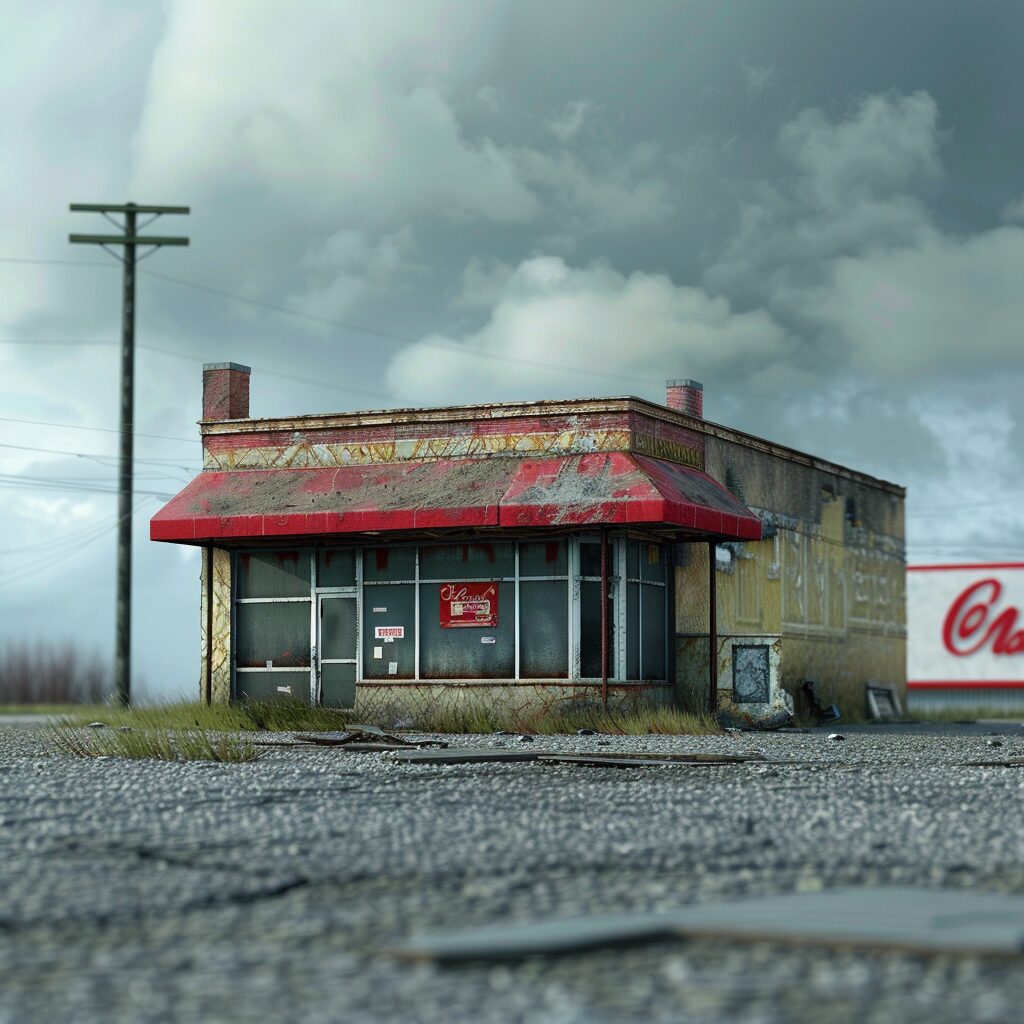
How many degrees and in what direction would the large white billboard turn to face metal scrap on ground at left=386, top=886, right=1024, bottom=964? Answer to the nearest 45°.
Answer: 0° — it already faces it

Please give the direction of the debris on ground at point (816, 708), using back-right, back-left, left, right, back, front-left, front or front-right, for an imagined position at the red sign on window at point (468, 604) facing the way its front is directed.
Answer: back-left

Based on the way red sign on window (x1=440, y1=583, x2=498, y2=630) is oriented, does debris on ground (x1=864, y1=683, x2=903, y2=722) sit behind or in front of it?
behind

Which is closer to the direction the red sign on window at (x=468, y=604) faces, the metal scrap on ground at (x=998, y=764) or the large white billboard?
the metal scrap on ground

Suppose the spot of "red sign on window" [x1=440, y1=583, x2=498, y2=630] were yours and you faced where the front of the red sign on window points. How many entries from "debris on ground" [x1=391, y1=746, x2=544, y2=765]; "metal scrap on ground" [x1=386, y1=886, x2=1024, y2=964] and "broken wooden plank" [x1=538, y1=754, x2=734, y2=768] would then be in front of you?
3

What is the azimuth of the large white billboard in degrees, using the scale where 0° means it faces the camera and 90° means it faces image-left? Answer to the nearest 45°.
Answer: approximately 0°

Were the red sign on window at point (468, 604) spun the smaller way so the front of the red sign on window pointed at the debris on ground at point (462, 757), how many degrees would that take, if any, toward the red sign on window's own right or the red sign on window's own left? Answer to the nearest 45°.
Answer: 0° — it already faces it

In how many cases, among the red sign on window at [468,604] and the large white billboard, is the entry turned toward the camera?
2

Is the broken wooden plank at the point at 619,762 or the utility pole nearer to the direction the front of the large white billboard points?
the broken wooden plank

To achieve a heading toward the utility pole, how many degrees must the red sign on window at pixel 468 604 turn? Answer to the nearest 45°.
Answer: approximately 135° to its right

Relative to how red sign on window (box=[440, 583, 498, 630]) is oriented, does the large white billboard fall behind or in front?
behind

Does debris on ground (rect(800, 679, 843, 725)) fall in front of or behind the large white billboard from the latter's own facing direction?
in front
